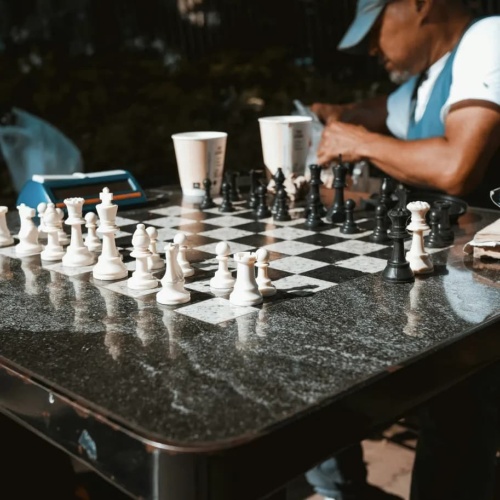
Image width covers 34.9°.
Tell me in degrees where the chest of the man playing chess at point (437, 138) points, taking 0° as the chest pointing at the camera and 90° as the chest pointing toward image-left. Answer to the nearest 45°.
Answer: approximately 90°

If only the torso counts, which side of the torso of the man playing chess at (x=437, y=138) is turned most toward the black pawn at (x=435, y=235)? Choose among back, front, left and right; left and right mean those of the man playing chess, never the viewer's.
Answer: left

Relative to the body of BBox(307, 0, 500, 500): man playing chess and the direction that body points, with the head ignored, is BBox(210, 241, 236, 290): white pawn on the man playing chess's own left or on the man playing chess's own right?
on the man playing chess's own left

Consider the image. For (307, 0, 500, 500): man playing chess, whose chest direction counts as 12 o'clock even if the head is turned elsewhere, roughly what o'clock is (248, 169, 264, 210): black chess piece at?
The black chess piece is roughly at 11 o'clock from the man playing chess.

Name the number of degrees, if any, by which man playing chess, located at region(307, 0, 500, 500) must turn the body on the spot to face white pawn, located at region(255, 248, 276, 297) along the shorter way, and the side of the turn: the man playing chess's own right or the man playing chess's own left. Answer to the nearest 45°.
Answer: approximately 90° to the man playing chess's own left

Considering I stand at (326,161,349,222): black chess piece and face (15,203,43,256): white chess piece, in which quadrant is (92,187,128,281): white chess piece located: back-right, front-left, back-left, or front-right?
front-left

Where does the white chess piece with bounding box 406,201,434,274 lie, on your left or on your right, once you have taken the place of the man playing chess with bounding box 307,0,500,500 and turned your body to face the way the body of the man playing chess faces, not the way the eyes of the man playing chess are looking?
on your left

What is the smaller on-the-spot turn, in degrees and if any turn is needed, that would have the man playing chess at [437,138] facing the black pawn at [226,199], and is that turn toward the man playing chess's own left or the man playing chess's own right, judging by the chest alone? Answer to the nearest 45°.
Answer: approximately 45° to the man playing chess's own left

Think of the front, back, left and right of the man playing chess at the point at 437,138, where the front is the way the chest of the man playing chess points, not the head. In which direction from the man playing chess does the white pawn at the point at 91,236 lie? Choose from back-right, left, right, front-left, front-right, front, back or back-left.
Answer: front-left
